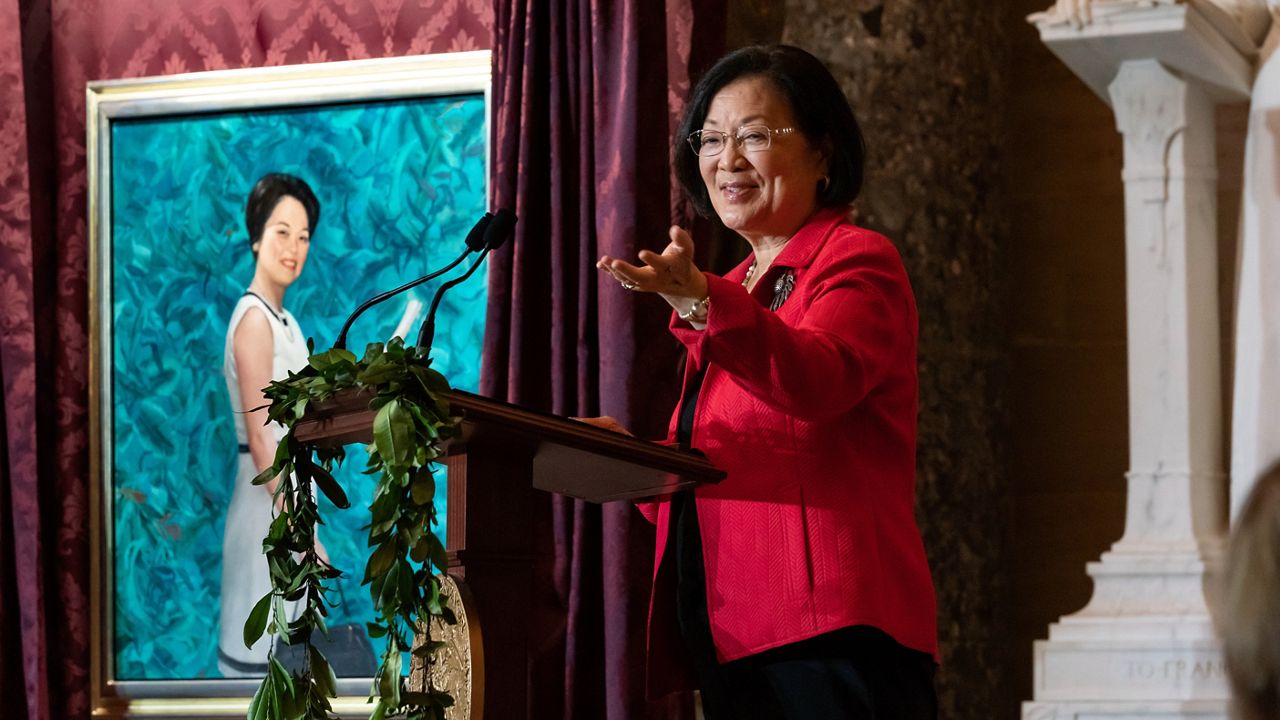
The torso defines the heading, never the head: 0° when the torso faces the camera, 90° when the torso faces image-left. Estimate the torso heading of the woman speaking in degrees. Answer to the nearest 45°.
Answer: approximately 45°

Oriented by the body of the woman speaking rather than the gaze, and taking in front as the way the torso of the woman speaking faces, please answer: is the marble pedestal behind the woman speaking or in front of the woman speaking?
behind

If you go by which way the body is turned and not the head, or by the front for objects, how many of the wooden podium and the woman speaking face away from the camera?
0

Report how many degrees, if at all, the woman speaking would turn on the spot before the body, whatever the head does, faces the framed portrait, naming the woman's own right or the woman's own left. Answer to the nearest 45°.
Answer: approximately 90° to the woman's own right

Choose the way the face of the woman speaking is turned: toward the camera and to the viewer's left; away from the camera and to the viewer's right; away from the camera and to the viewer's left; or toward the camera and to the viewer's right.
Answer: toward the camera and to the viewer's left

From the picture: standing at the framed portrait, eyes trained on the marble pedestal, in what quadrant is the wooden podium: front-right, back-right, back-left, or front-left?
front-right

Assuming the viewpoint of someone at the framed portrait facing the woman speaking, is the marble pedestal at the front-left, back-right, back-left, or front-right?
front-left

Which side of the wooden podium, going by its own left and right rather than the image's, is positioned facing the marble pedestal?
back

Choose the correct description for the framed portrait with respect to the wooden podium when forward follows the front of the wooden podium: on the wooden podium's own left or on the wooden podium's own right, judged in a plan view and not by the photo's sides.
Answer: on the wooden podium's own right
